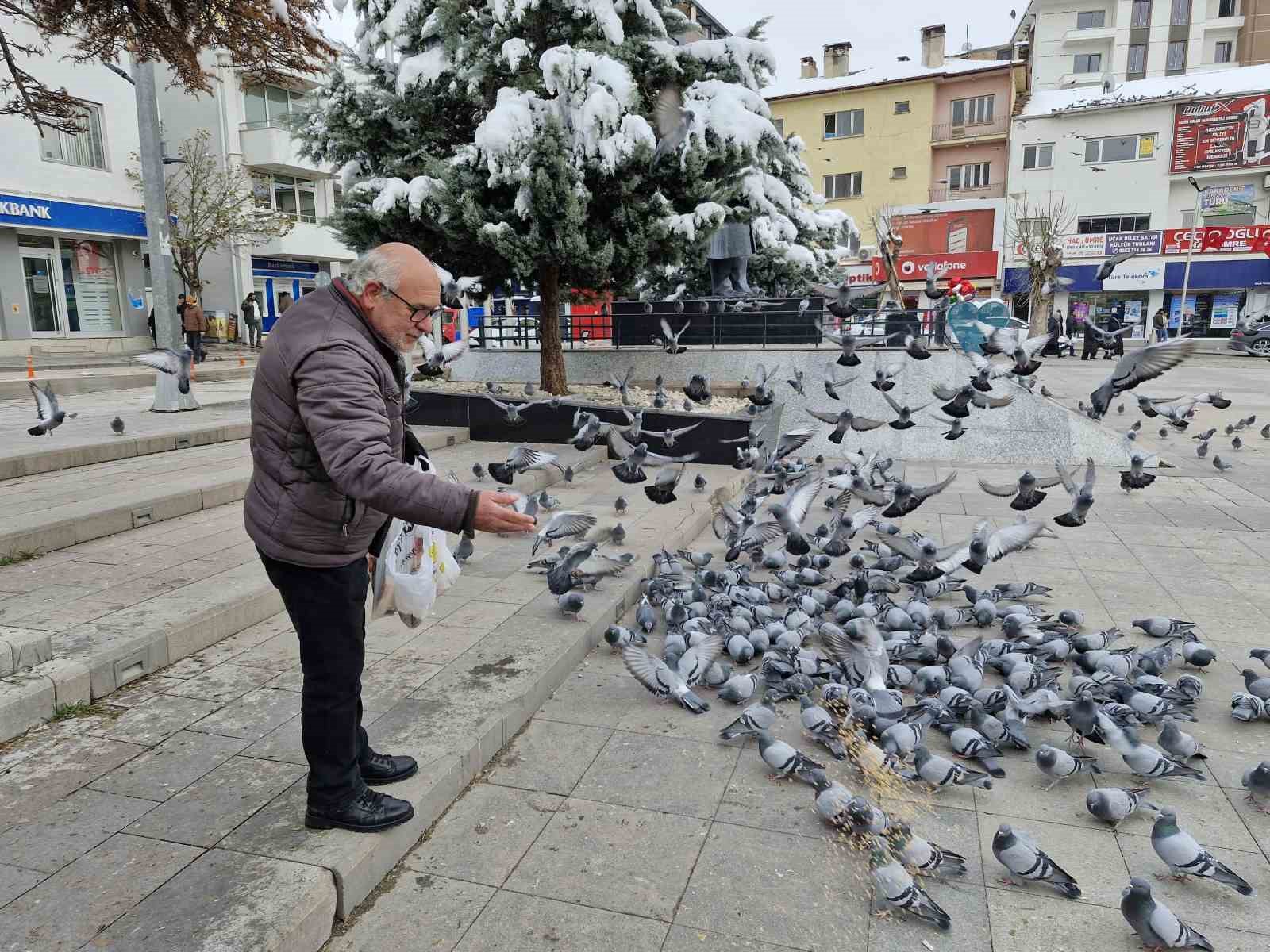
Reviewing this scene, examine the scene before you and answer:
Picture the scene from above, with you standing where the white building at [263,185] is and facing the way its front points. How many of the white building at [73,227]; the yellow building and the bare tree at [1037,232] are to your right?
1

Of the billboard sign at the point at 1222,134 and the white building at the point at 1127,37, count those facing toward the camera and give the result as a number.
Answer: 2

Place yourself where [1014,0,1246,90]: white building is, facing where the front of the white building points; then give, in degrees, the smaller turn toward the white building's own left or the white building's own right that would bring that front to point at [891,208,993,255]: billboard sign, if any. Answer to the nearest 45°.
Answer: approximately 45° to the white building's own right

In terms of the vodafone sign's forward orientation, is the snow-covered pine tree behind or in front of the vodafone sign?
in front

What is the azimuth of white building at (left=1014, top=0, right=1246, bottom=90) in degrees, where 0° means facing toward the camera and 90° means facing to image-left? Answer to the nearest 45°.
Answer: approximately 0°

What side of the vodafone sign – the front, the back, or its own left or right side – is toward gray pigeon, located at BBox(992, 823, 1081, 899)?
front

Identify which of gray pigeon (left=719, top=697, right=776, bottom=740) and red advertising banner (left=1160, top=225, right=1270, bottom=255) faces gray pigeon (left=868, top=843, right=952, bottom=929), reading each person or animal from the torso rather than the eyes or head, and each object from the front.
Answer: the red advertising banner

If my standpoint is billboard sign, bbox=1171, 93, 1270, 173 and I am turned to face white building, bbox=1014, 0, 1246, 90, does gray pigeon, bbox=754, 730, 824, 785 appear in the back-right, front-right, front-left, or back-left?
back-left
